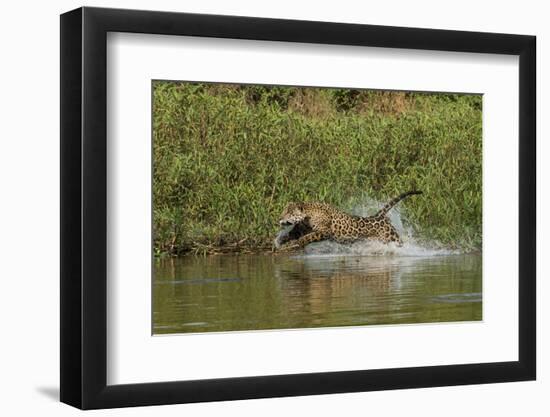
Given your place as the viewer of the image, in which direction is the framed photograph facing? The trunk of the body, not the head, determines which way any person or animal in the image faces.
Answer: facing the viewer and to the right of the viewer
